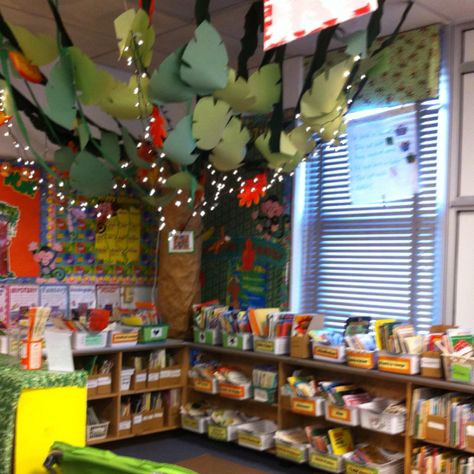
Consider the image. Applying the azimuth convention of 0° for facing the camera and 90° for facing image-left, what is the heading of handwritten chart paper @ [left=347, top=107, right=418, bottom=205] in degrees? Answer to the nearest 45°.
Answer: approximately 45°

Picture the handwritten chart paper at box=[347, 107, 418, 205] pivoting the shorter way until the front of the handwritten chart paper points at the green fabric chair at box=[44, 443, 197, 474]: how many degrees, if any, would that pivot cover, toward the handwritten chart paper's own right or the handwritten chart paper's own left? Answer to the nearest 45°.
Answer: approximately 45° to the handwritten chart paper's own left

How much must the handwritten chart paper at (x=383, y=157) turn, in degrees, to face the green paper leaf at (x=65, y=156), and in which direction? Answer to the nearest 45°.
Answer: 0° — it already faces it
